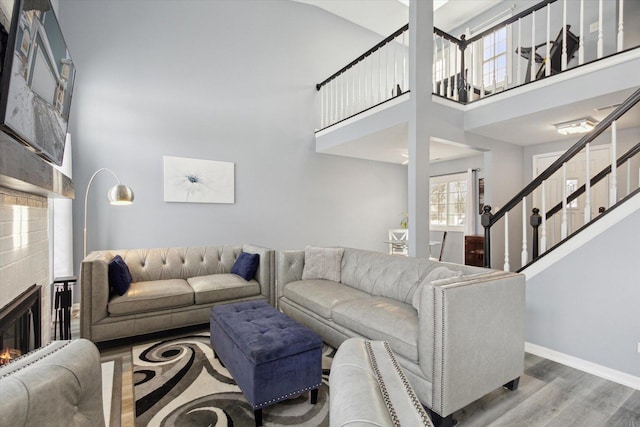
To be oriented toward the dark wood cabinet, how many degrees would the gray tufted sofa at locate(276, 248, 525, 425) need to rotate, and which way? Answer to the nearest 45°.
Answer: approximately 135° to its right

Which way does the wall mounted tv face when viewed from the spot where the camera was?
facing the viewer and to the right of the viewer

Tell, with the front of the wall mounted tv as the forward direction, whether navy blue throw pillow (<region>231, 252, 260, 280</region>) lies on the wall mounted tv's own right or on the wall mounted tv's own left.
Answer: on the wall mounted tv's own left

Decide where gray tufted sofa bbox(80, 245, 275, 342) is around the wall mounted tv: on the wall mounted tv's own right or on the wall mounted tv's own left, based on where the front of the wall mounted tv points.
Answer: on the wall mounted tv's own left

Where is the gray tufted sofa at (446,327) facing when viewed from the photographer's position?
facing the viewer and to the left of the viewer

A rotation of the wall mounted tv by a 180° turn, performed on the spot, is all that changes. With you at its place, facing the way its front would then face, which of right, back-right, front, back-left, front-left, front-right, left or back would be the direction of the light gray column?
back-right

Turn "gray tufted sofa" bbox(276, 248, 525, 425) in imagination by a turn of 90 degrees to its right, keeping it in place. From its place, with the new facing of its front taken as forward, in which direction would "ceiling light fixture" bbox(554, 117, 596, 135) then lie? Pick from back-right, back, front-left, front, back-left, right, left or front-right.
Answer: right

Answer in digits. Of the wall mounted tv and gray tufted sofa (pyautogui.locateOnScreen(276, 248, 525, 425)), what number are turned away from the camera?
0

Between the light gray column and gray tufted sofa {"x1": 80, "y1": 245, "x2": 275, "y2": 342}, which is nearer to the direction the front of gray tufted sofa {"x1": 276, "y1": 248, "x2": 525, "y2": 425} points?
the gray tufted sofa
